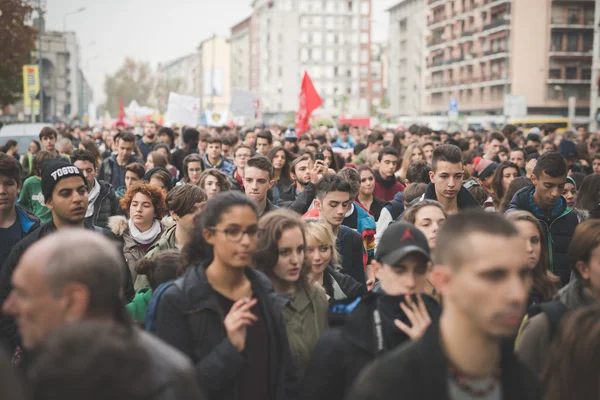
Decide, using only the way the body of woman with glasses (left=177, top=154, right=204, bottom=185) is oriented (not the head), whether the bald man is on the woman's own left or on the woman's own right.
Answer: on the woman's own right

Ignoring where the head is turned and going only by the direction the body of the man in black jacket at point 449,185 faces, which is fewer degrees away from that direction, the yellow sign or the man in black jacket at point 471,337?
the man in black jacket

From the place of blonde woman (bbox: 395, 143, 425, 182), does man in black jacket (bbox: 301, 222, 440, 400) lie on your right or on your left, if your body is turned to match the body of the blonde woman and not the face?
on your right

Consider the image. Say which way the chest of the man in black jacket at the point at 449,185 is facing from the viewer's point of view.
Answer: toward the camera

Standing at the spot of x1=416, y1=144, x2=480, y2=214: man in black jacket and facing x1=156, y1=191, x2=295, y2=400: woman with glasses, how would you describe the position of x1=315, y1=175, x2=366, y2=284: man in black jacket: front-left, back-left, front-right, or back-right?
front-right

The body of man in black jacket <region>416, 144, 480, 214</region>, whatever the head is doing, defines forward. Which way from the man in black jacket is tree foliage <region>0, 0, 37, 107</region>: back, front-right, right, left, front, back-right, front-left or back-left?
back-right

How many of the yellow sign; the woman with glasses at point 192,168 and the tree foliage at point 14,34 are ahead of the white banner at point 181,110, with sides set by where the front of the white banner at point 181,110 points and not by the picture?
1

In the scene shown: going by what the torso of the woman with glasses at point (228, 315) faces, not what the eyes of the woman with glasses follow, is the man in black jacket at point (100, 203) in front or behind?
behind

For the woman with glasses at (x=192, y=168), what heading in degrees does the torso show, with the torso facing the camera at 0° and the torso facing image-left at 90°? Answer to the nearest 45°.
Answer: approximately 315°

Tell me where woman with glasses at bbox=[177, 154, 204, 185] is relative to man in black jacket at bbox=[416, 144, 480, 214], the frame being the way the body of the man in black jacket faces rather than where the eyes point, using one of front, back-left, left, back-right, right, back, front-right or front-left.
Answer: back-right

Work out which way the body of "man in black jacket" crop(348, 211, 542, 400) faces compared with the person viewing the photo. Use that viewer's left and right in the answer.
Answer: facing the viewer and to the right of the viewer

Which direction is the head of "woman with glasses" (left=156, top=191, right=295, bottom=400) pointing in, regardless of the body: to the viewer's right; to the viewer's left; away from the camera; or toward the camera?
toward the camera

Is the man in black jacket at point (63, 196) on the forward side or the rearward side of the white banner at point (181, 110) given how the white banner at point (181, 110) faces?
on the forward side

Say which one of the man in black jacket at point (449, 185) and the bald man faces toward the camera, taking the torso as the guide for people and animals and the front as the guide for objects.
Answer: the man in black jacket

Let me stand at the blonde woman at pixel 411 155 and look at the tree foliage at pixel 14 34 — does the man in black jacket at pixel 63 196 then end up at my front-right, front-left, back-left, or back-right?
back-left
